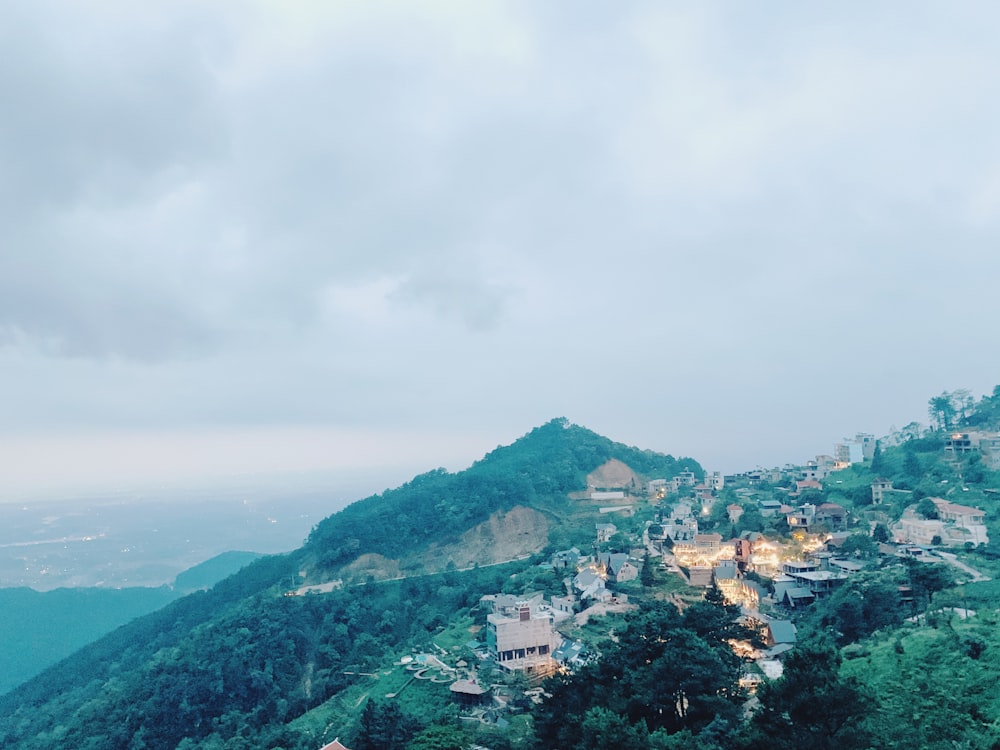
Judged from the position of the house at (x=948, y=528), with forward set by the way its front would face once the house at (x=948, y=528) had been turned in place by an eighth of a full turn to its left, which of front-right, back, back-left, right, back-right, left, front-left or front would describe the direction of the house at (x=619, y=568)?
right

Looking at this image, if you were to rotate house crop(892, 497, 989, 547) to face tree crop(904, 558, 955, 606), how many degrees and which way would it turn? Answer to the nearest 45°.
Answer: approximately 45° to its left

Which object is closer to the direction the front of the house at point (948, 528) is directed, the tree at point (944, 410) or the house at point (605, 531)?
the house

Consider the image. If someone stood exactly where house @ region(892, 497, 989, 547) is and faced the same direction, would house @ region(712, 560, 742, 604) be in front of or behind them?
in front

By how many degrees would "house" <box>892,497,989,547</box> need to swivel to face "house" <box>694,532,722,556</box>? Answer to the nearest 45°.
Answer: approximately 45° to its right

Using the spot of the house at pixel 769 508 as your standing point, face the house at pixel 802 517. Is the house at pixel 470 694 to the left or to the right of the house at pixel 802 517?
right

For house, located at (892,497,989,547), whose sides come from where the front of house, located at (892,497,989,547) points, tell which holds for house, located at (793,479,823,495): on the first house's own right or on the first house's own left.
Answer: on the first house's own right

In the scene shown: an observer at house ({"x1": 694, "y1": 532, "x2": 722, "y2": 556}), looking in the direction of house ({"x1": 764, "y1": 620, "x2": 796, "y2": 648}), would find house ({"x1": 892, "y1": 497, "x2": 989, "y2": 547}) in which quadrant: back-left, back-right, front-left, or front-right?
front-left

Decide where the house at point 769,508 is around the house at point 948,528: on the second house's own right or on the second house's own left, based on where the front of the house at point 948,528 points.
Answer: on the second house's own right

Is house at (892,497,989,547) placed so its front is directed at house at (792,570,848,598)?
yes

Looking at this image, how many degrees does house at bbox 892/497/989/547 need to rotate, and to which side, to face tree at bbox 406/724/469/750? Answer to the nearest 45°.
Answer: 0° — it already faces it

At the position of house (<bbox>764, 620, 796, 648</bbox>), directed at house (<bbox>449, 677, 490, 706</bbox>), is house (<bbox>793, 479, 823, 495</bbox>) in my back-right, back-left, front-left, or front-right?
back-right

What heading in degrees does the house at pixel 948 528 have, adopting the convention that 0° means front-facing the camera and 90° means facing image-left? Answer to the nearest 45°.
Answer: approximately 45°

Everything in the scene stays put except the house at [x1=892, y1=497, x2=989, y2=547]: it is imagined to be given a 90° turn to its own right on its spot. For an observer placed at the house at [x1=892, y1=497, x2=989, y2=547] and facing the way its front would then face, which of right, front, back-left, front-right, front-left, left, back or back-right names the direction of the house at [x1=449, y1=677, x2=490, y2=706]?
left

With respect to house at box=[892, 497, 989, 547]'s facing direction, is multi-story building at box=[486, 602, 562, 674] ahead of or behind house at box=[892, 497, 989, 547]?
ahead

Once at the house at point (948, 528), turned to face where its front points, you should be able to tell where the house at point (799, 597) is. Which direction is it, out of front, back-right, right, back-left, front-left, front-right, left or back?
front

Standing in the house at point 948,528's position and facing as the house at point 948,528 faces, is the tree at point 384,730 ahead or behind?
ahead
